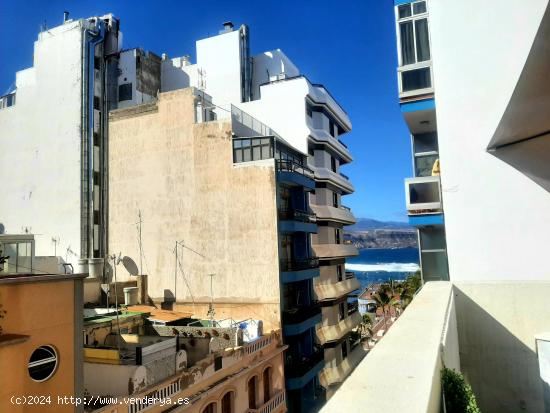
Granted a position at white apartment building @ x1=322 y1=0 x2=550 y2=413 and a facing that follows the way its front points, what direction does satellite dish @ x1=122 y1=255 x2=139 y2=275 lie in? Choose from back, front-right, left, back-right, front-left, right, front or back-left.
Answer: front-right

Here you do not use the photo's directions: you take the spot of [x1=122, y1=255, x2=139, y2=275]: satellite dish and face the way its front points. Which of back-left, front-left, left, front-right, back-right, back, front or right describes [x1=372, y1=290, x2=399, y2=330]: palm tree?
left

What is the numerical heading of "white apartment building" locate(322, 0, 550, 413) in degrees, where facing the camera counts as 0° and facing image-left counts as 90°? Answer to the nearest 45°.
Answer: approximately 90°

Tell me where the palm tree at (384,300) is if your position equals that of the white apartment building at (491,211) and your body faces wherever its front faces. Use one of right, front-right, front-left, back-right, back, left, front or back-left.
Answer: right

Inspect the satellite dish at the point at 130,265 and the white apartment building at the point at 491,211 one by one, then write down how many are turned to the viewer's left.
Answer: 1

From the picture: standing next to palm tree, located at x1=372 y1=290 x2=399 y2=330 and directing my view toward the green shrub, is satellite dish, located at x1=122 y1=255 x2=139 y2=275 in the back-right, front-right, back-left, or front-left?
front-right

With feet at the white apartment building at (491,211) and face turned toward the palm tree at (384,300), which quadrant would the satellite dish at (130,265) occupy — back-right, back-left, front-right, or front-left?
front-left

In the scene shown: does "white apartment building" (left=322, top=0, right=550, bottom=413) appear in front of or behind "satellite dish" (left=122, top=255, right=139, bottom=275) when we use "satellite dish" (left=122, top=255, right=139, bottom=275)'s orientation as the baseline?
in front
